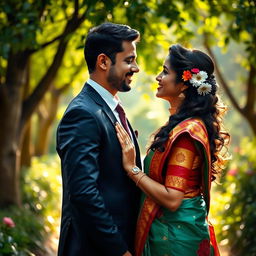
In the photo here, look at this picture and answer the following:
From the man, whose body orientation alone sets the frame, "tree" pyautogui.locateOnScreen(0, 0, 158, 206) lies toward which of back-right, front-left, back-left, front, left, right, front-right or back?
left

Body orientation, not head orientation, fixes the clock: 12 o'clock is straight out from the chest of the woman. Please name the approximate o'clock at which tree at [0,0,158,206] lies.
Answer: The tree is roughly at 2 o'clock from the woman.

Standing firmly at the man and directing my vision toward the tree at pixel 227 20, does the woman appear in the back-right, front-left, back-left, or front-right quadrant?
front-right

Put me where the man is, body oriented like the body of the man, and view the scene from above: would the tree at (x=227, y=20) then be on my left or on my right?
on my left

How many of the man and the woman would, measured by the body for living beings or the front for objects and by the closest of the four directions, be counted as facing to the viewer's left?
1

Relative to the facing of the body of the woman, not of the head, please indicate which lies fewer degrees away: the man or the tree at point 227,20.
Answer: the man

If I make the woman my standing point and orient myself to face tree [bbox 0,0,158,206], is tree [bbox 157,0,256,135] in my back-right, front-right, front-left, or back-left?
front-right

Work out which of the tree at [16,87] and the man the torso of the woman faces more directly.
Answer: the man

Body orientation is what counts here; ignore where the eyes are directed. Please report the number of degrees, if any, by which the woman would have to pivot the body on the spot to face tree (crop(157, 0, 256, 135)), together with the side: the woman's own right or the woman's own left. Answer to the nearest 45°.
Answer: approximately 90° to the woman's own right

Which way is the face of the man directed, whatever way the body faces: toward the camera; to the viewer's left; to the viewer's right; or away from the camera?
to the viewer's right

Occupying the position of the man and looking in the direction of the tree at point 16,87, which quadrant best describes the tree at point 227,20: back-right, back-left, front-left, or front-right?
front-right

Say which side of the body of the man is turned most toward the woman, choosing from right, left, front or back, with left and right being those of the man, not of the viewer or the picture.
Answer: front

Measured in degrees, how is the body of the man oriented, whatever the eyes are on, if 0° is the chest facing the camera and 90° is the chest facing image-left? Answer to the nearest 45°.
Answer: approximately 270°

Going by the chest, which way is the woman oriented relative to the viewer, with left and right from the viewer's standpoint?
facing to the left of the viewer

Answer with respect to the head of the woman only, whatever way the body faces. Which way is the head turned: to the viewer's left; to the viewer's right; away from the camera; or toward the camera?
to the viewer's left
